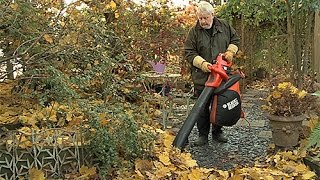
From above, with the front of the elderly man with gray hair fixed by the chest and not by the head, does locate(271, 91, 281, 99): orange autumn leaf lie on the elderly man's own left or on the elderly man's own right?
on the elderly man's own left

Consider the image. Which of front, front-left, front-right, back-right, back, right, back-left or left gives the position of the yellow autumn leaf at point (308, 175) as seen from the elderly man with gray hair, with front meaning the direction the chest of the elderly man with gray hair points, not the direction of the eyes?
front-left

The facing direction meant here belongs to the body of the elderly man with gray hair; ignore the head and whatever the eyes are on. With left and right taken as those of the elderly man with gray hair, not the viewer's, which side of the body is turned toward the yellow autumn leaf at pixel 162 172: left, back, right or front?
front

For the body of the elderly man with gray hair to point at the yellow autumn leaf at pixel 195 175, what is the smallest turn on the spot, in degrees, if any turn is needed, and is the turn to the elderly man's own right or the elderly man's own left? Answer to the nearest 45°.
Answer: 0° — they already face it

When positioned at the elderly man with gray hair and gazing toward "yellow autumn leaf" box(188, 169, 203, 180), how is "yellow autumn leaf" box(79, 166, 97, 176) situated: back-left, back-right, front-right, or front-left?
front-right

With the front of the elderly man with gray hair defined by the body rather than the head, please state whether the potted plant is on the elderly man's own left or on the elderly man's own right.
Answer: on the elderly man's own left

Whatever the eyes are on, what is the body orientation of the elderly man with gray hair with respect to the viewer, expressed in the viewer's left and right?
facing the viewer

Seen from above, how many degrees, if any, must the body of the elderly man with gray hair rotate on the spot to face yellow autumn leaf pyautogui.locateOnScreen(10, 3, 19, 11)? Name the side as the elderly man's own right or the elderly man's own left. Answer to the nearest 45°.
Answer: approximately 45° to the elderly man's own right
